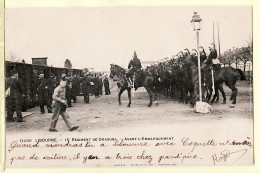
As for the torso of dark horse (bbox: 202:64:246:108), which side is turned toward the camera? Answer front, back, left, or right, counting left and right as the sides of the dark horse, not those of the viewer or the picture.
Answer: left

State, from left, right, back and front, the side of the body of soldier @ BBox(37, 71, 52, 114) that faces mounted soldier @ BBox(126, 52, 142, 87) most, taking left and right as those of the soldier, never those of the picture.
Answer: left

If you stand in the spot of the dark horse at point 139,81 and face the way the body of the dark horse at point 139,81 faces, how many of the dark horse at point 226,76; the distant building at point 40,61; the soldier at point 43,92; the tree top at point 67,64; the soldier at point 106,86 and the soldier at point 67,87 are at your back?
1

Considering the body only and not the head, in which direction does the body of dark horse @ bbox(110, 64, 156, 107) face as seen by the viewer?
to the viewer's left

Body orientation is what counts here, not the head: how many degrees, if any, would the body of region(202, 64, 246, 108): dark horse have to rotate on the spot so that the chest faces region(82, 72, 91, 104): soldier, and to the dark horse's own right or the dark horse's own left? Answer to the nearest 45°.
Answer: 0° — it already faces them

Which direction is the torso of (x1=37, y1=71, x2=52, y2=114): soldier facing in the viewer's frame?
toward the camera

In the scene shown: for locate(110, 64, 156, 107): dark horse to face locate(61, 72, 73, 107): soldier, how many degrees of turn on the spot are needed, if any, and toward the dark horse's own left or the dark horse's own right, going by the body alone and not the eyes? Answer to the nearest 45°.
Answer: approximately 45° to the dark horse's own left

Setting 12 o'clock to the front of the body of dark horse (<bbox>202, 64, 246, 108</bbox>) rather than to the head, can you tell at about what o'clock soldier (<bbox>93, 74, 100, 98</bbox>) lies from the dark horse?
The soldier is roughly at 12 o'clock from the dark horse.

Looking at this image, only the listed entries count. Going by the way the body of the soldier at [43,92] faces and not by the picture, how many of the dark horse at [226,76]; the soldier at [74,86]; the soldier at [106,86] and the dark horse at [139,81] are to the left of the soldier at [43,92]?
4

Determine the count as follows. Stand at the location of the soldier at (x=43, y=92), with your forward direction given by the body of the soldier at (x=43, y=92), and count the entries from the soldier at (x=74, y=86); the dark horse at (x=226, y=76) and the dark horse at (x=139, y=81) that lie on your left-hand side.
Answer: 3

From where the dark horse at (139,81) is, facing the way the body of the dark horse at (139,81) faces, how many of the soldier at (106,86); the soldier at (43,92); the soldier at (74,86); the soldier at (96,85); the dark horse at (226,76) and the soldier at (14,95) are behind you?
1
